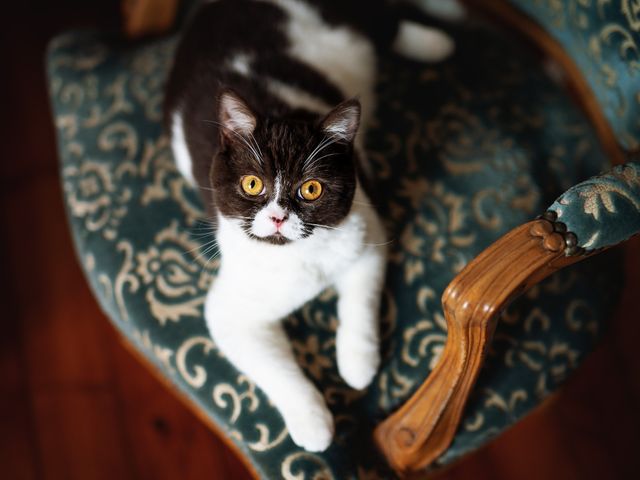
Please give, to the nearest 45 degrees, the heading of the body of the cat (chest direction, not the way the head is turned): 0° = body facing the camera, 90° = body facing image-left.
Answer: approximately 0°

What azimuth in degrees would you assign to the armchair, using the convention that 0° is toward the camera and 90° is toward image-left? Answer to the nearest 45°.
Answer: approximately 45°
